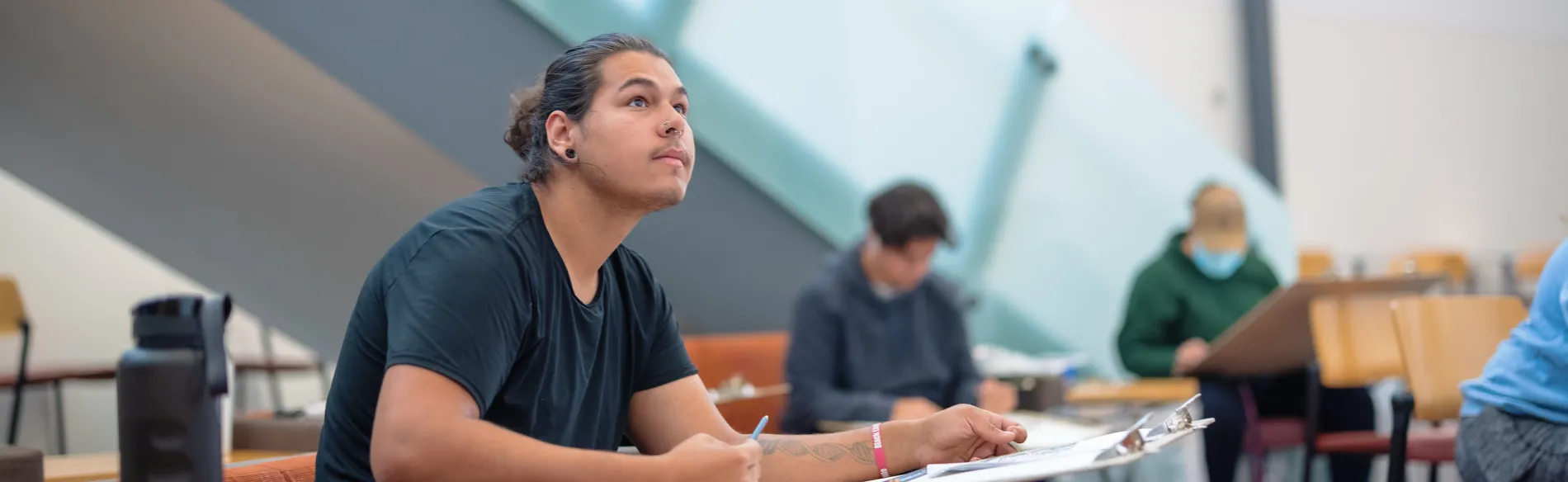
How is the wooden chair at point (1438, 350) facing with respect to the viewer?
away from the camera

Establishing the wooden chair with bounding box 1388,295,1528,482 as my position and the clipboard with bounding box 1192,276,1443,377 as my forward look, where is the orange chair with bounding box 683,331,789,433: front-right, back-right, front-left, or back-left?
front-left
